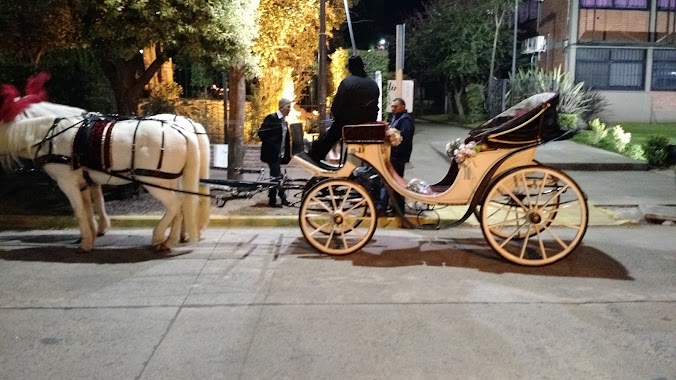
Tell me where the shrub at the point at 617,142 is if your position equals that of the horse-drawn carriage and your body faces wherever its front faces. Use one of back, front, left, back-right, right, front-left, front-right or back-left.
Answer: back-right

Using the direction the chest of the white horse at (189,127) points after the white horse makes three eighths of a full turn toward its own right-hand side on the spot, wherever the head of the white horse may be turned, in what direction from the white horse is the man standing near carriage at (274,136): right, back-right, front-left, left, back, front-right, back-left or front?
front

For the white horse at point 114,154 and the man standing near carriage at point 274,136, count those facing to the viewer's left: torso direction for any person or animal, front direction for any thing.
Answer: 1

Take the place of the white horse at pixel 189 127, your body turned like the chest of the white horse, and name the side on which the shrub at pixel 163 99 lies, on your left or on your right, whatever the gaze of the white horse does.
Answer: on your right

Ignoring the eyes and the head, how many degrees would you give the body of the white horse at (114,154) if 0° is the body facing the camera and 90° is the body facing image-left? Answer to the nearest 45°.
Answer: approximately 90°

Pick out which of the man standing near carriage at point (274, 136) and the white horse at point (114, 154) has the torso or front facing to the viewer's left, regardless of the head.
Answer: the white horse

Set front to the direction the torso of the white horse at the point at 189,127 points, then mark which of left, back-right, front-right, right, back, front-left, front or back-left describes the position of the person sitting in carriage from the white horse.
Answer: back

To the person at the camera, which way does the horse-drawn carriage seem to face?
facing to the left of the viewer

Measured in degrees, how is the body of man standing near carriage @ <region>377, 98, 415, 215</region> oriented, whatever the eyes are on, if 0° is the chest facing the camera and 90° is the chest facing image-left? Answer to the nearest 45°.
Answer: approximately 45°

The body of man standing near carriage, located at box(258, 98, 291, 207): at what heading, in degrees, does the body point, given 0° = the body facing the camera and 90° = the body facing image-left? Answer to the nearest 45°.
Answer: approximately 315°

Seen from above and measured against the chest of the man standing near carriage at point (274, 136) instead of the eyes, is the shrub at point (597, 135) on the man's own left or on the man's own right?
on the man's own left

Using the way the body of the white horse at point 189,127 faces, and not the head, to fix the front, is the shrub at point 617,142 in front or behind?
behind

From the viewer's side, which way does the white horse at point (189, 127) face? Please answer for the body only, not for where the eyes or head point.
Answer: to the viewer's left

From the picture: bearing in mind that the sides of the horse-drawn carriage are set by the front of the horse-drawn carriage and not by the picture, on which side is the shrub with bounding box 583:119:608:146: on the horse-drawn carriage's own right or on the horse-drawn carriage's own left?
on the horse-drawn carriage's own right

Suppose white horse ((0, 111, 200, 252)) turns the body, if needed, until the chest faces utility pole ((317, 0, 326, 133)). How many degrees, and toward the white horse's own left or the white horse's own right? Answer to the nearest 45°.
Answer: approximately 135° to the white horse's own right
